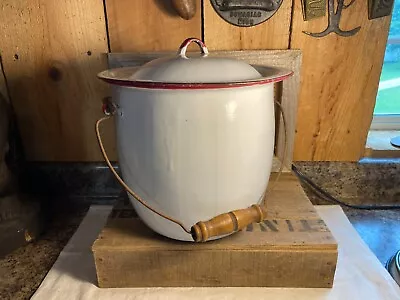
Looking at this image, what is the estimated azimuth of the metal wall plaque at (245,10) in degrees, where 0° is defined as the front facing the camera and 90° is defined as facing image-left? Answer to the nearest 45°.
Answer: approximately 0°
